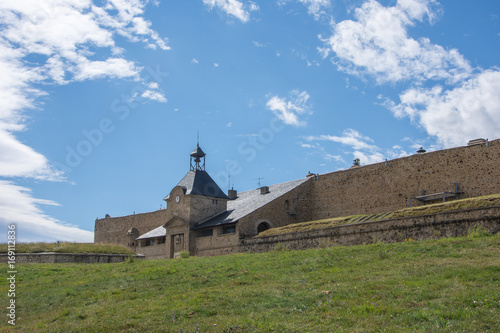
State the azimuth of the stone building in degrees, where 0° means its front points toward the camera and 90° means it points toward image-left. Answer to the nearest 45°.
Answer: approximately 45°

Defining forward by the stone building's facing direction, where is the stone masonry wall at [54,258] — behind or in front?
in front
